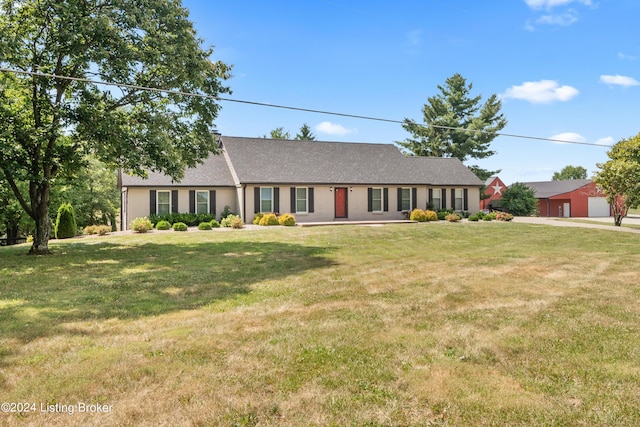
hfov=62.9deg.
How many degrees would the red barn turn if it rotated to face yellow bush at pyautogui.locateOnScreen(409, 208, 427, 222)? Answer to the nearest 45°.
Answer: approximately 45° to its right

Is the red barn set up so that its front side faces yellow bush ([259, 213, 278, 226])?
no

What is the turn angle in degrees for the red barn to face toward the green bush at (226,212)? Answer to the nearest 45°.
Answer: approximately 90° to its right

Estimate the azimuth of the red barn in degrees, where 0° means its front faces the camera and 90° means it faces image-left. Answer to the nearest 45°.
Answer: approximately 315°

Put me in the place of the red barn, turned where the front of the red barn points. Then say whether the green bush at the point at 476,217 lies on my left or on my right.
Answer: on my right

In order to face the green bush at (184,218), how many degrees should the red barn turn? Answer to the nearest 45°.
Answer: approximately 90° to its right

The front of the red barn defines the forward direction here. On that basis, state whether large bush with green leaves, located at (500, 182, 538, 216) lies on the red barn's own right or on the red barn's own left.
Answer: on the red barn's own right

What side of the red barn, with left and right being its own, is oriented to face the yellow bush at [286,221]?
right

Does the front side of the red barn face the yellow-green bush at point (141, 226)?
no

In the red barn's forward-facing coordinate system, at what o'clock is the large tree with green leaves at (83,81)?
The large tree with green leaves is roughly at 2 o'clock from the red barn.
